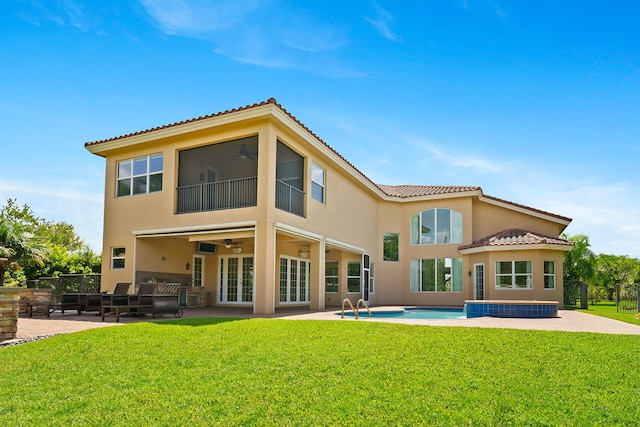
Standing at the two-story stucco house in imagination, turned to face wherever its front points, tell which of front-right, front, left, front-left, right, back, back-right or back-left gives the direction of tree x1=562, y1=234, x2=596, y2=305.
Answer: front-right

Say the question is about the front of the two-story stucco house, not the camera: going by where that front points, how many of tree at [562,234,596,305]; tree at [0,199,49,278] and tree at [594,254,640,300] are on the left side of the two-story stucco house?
1

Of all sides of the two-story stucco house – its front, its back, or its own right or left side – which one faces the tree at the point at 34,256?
left

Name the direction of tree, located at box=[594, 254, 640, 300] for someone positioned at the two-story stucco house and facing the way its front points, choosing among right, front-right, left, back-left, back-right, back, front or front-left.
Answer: front-right

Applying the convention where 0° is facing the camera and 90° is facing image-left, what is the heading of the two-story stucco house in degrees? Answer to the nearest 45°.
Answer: approximately 180°

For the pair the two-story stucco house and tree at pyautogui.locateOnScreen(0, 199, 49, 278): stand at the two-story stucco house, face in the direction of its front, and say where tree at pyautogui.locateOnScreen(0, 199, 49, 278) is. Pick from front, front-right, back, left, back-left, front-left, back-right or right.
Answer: left
